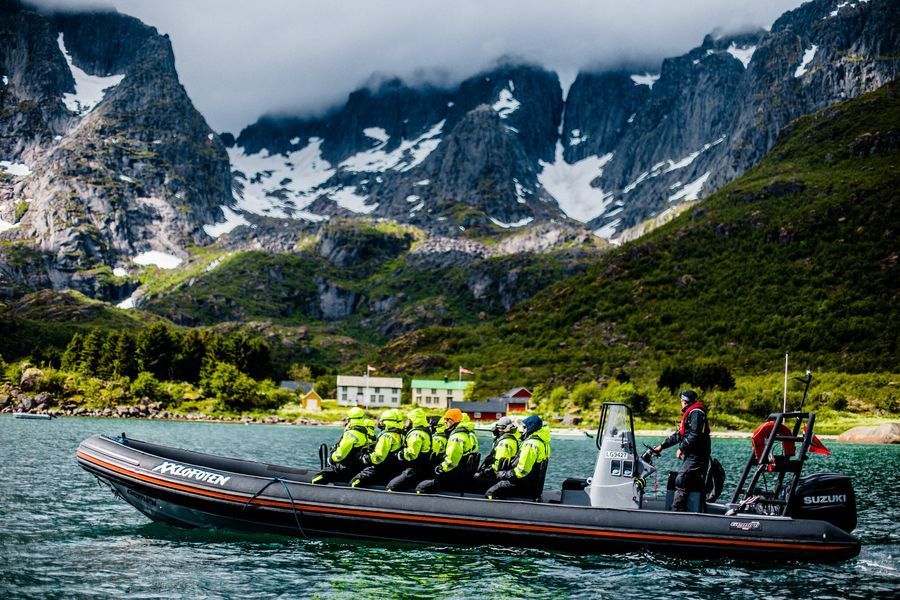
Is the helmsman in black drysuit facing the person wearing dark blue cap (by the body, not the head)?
yes

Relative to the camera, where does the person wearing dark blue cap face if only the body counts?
to the viewer's left

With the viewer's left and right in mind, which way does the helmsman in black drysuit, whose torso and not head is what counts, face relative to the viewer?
facing to the left of the viewer

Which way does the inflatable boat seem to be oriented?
to the viewer's left

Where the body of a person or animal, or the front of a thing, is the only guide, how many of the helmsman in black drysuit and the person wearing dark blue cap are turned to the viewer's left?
2

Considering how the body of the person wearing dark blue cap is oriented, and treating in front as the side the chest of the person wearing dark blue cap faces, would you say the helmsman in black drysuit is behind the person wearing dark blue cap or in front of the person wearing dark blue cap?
behind
